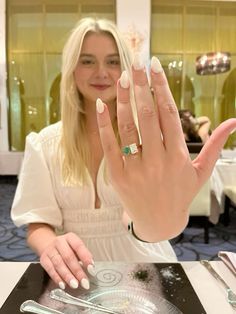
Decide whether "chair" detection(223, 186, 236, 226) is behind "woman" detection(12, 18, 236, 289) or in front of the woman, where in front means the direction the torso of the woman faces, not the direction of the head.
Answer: behind

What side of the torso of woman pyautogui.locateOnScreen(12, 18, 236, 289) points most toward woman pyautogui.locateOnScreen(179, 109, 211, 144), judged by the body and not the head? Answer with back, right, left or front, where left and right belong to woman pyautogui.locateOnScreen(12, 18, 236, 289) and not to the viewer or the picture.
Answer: back

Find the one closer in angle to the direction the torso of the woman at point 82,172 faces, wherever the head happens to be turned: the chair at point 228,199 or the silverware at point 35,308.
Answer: the silverware

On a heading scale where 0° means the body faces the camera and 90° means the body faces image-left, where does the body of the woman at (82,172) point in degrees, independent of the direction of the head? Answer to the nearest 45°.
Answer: approximately 0°

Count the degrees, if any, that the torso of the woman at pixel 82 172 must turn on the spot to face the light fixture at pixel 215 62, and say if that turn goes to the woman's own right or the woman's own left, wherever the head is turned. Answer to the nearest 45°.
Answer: approximately 180°

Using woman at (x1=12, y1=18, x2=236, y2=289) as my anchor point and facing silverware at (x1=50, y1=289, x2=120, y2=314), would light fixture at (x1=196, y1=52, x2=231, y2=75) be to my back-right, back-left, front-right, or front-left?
back-left

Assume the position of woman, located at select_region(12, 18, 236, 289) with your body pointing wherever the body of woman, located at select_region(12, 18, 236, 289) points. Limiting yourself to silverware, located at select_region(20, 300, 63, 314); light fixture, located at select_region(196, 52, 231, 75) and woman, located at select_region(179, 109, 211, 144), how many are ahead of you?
1
